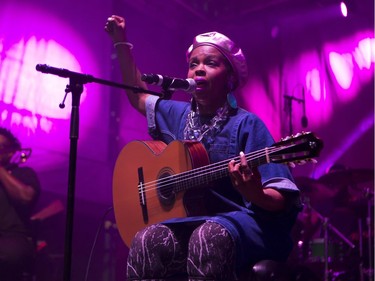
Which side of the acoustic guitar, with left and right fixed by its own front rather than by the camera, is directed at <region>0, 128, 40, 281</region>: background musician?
right

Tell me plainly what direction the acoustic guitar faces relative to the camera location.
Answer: facing the viewer and to the left of the viewer

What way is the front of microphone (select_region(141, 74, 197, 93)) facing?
to the viewer's right

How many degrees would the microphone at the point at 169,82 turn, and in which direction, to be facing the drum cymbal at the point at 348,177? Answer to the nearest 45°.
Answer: approximately 45° to its left

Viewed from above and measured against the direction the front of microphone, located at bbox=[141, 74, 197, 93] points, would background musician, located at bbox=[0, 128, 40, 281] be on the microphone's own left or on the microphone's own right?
on the microphone's own left
